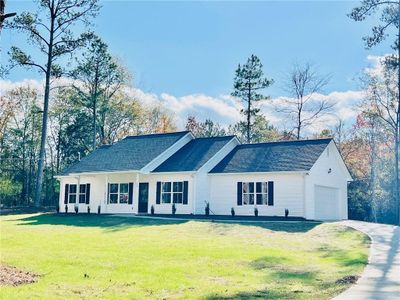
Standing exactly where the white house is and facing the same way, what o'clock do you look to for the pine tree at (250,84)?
The pine tree is roughly at 5 o'clock from the white house.

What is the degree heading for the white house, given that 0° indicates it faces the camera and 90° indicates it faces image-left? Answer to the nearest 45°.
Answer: approximately 45°
